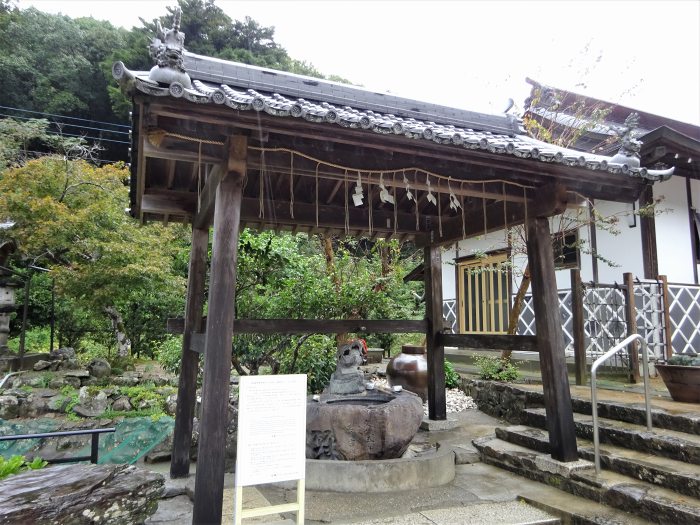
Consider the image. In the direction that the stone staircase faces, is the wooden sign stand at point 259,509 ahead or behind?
ahead

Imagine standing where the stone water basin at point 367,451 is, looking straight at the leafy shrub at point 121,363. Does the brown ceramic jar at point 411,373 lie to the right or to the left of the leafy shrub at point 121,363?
right

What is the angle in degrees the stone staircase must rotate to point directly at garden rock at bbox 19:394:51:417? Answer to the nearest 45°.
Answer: approximately 45° to its right

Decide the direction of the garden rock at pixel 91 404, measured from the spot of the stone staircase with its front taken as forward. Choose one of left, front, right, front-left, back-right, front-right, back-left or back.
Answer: front-right

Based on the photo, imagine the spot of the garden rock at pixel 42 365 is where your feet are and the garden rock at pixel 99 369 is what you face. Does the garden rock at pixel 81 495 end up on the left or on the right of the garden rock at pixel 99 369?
right

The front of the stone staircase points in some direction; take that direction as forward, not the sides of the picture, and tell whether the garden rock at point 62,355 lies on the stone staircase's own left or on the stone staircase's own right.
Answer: on the stone staircase's own right

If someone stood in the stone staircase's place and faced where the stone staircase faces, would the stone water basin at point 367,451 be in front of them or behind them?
in front

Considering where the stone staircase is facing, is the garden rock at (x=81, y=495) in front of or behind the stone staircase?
in front

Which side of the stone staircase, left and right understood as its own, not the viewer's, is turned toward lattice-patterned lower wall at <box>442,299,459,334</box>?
right

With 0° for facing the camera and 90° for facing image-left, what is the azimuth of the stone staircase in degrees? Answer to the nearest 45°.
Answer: approximately 45°

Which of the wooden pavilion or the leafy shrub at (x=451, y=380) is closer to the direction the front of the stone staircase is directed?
the wooden pavilion

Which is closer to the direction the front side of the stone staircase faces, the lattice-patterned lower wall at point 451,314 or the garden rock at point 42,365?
the garden rock

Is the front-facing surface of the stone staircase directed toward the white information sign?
yes

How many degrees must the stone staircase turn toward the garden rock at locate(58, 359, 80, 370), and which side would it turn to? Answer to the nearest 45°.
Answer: approximately 45° to its right

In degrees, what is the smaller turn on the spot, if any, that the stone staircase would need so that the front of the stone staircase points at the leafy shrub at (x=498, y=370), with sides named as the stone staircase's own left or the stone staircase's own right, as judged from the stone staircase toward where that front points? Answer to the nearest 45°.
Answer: approximately 90° to the stone staircase's own right

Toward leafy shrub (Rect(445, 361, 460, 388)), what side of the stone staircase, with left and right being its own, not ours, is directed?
right
